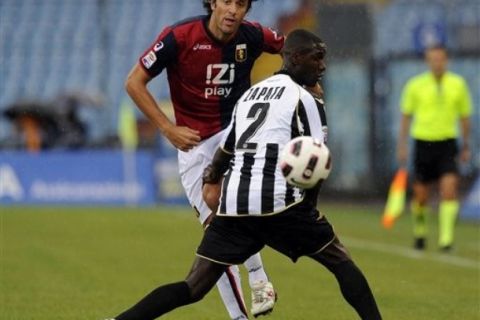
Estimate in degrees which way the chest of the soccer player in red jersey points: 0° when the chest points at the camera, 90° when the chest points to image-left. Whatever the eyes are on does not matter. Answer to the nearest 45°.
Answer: approximately 0°

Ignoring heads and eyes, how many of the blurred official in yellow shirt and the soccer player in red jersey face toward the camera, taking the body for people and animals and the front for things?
2

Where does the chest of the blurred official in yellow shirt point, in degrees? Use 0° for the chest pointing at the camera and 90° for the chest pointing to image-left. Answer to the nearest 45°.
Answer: approximately 0°

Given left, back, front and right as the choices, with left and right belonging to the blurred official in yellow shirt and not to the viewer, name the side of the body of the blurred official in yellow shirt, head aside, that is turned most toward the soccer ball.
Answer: front

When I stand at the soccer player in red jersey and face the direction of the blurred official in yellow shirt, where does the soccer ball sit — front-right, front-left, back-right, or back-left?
back-right

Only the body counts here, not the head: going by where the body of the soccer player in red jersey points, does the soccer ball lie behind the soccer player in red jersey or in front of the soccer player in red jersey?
in front

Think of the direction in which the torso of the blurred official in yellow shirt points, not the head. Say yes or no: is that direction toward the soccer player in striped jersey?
yes
